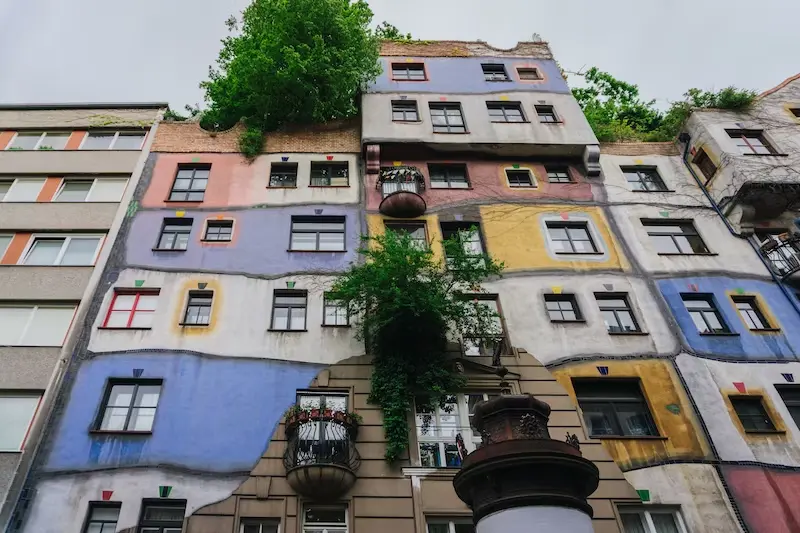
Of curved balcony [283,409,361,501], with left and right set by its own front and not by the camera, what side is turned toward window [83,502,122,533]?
right

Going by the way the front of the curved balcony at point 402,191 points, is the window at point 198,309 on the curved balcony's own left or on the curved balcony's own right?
on the curved balcony's own right

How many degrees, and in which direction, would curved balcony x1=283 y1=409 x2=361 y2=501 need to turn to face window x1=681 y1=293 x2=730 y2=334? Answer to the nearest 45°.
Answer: approximately 90° to its left

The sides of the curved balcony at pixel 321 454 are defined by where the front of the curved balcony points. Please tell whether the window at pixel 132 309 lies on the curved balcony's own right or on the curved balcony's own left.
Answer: on the curved balcony's own right

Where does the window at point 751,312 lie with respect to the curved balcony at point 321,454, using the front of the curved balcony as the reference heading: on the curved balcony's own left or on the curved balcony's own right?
on the curved balcony's own left

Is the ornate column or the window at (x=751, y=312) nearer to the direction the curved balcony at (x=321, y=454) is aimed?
the ornate column

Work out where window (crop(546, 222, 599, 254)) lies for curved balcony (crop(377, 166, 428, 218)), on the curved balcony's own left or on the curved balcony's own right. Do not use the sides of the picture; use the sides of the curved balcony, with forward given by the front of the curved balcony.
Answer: on the curved balcony's own left

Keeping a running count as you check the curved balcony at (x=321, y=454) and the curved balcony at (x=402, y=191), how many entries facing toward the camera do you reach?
2

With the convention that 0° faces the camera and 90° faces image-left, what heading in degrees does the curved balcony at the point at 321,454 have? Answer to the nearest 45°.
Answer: approximately 0°
